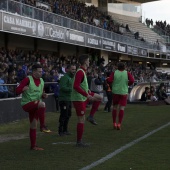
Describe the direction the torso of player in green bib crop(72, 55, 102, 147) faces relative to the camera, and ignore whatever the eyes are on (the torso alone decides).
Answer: to the viewer's right

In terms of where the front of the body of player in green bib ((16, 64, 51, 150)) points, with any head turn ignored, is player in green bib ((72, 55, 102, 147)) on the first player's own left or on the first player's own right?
on the first player's own left

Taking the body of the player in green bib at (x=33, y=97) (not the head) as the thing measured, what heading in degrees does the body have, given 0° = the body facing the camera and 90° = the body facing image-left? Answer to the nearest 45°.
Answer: approximately 315°

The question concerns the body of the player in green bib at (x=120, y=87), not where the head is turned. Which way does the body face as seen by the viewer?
away from the camera

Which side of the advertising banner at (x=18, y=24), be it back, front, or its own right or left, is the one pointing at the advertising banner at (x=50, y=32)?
left
